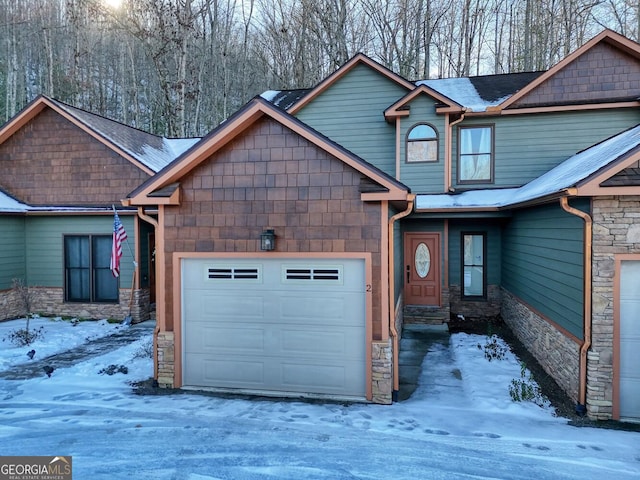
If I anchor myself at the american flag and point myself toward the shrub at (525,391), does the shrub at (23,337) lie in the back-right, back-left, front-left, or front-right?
back-right

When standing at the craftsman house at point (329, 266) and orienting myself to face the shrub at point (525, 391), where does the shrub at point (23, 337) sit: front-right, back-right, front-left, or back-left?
back-right

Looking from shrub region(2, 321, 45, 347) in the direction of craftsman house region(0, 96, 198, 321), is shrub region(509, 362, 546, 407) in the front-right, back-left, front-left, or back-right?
back-right

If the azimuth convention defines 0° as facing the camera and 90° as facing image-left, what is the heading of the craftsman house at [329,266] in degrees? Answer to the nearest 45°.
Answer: approximately 0°

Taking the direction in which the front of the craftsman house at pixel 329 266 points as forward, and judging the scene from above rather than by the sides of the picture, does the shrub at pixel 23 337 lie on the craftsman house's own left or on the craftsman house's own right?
on the craftsman house's own right

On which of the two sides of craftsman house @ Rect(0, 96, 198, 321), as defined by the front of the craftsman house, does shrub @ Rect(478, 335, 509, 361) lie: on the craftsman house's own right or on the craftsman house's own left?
on the craftsman house's own left
